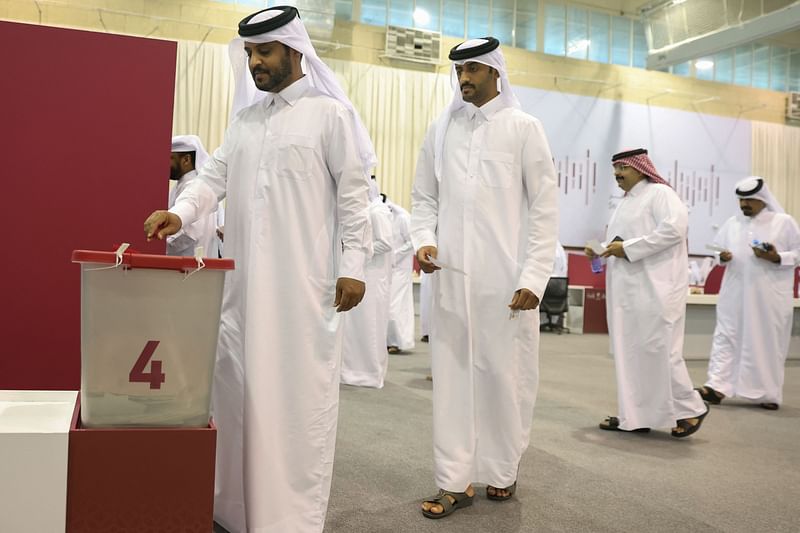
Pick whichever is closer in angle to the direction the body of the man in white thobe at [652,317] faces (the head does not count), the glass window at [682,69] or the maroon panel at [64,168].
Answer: the maroon panel

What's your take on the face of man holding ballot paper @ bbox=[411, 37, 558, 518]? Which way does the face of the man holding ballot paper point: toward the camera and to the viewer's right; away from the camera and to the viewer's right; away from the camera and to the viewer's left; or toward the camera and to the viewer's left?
toward the camera and to the viewer's left

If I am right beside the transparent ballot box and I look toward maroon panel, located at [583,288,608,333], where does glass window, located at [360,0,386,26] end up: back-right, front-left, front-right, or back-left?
front-left

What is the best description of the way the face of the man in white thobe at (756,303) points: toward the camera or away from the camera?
toward the camera

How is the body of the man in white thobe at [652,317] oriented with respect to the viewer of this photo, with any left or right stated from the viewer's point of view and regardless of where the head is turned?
facing to the left of the viewer

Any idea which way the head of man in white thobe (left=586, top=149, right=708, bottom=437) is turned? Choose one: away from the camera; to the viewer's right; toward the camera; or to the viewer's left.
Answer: to the viewer's left

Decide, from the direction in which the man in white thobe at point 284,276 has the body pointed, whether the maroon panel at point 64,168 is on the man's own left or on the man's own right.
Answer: on the man's own right

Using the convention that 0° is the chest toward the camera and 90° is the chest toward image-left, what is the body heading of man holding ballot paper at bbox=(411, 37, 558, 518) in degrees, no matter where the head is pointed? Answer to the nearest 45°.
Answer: approximately 45°

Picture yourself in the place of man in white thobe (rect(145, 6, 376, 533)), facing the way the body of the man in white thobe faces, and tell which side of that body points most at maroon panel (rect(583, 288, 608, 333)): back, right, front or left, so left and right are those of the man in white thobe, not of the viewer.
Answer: back

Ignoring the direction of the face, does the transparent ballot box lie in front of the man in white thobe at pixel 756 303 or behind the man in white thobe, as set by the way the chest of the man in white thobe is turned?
in front
